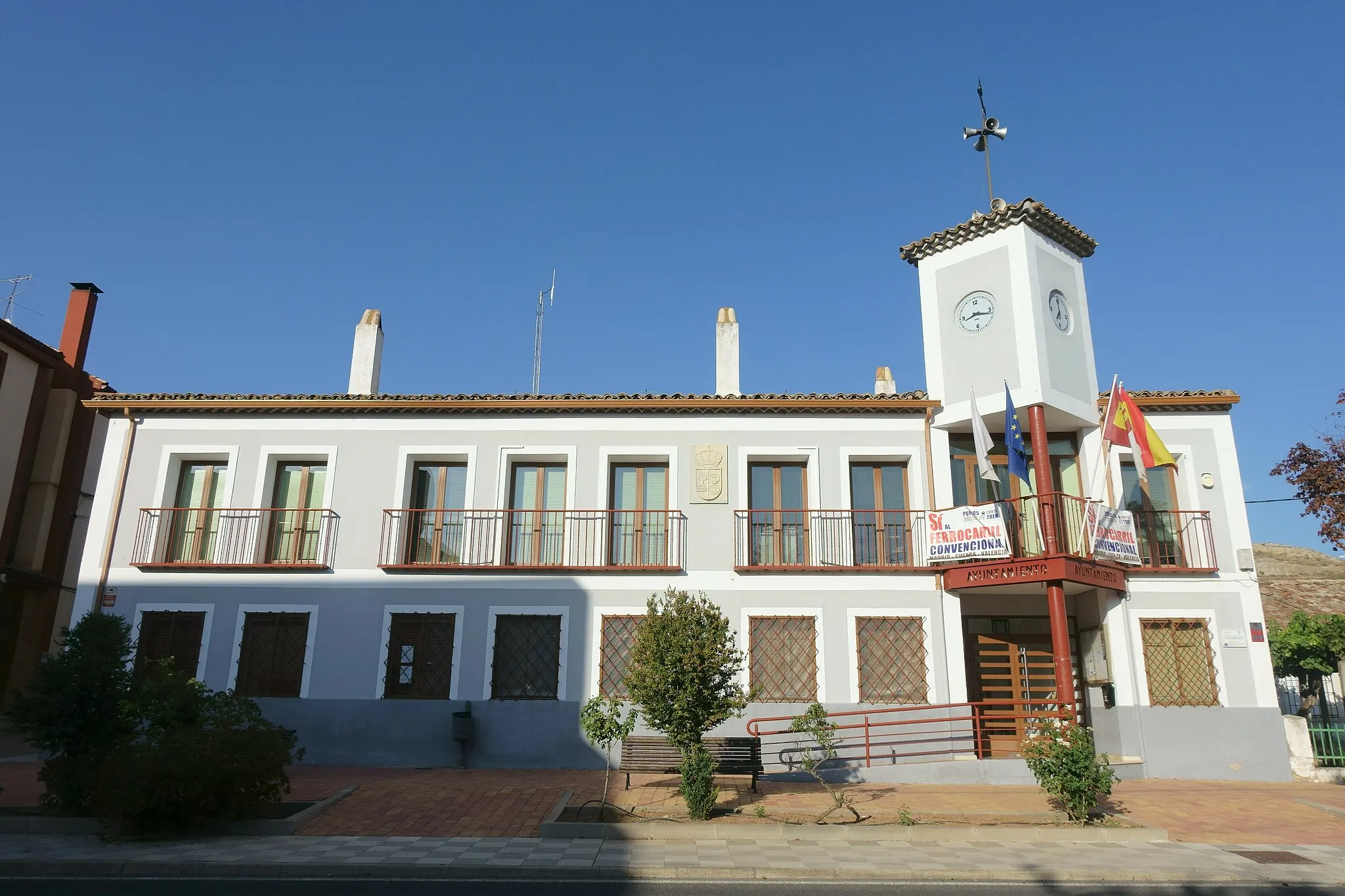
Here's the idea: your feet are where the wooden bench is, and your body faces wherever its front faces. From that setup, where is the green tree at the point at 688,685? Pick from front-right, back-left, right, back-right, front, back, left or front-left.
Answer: front

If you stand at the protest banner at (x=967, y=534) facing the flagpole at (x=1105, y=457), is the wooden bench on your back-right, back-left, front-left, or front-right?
back-right

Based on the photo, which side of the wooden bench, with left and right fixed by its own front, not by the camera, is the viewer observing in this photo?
front

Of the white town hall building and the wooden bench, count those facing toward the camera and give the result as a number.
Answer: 2

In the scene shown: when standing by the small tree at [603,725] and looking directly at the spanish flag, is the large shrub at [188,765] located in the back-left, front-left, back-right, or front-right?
back-left

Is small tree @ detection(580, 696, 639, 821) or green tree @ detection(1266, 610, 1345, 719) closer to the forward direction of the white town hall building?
the small tree

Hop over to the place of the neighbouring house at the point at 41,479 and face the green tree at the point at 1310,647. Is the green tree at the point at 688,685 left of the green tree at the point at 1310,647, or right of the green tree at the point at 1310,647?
right

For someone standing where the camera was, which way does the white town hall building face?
facing the viewer

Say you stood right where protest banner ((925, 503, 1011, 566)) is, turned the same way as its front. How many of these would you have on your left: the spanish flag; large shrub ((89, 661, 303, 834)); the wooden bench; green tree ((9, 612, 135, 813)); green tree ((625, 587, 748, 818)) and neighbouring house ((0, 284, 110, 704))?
1

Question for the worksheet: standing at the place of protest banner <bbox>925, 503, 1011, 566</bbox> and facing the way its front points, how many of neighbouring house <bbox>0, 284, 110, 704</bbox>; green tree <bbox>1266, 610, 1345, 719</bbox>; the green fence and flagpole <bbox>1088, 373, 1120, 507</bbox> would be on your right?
1

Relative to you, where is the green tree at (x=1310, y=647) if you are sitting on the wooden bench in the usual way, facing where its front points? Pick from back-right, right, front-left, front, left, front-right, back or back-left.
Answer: back-left

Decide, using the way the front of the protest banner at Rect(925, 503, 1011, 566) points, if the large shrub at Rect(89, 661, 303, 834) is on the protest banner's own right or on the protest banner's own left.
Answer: on the protest banner's own right

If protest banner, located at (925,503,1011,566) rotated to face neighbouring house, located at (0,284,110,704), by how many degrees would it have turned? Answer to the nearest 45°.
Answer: approximately 90° to its right

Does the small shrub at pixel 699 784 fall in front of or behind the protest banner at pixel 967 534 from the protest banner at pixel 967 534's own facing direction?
in front

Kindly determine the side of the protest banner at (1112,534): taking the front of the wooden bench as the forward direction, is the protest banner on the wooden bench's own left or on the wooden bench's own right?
on the wooden bench's own left

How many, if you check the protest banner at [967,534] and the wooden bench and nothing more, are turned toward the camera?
2

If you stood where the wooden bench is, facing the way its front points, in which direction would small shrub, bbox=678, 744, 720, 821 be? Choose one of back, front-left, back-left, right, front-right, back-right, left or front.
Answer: front
